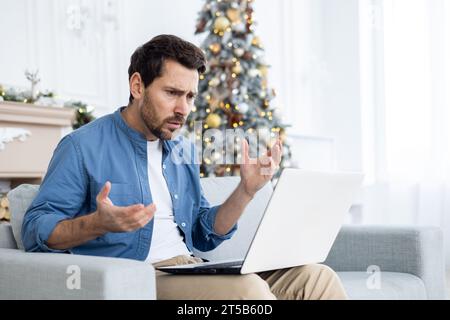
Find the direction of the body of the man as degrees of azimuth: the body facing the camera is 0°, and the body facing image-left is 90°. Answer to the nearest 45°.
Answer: approximately 315°

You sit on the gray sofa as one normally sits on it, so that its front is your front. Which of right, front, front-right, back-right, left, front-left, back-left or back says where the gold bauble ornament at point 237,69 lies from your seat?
back-left

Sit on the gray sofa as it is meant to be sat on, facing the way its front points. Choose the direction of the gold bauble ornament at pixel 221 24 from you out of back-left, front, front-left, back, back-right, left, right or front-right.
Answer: back-left

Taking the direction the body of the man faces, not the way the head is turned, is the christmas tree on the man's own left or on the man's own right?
on the man's own left

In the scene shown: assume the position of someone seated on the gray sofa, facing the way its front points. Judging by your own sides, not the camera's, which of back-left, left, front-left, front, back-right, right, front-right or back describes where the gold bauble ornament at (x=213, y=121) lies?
back-left

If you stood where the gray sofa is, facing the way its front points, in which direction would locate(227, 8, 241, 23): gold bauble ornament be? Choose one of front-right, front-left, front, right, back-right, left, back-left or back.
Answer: back-left

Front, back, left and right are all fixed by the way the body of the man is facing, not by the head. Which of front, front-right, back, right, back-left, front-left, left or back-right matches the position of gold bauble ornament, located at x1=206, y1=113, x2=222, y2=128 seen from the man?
back-left

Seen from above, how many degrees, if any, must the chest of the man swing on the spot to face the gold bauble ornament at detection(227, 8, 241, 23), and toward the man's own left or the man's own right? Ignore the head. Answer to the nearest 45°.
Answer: approximately 135° to the man's own left

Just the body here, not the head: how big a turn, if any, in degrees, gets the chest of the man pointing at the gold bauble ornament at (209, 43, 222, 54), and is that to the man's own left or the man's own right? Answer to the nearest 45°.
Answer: approximately 135° to the man's own left

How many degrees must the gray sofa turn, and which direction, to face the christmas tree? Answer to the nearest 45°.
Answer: approximately 135° to its left

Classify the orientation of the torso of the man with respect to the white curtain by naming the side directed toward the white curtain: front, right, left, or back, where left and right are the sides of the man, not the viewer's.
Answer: left

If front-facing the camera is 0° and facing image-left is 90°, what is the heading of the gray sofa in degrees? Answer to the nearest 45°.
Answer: approximately 315°
